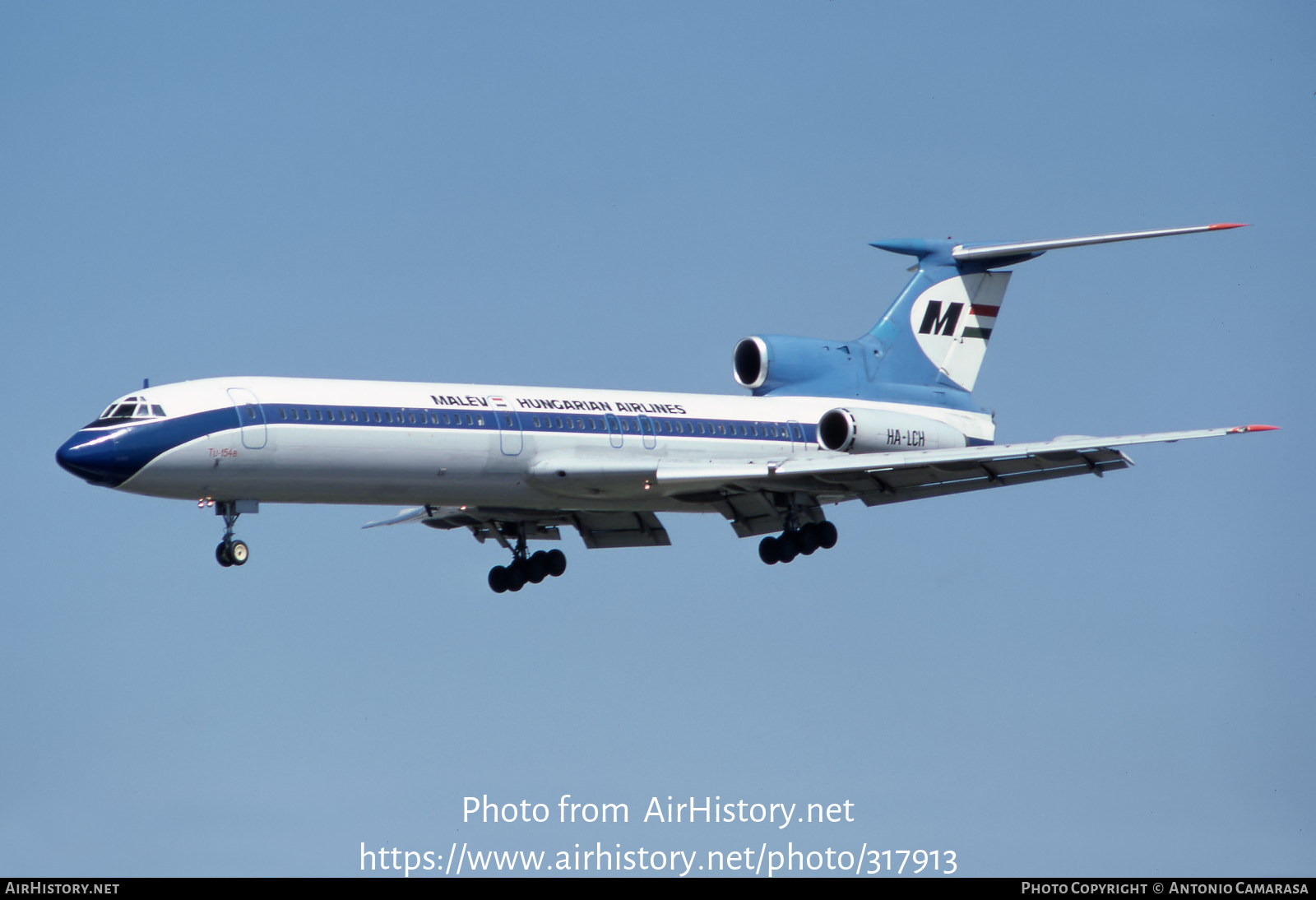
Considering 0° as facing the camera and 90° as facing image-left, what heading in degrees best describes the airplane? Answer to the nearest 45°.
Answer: approximately 45°
